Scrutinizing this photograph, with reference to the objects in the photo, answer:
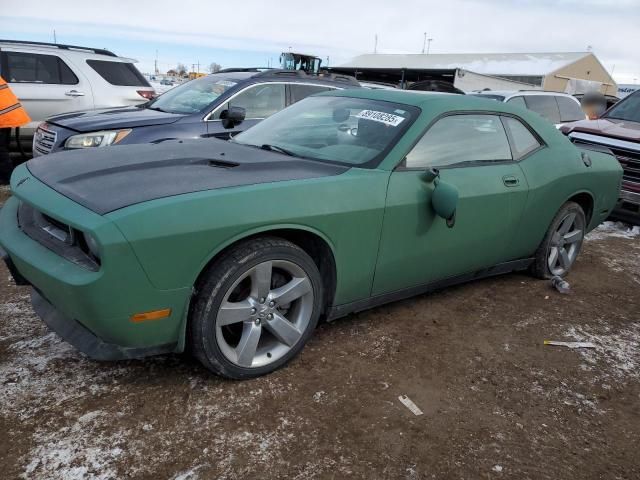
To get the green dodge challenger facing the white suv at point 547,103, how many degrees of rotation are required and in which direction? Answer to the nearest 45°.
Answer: approximately 180°

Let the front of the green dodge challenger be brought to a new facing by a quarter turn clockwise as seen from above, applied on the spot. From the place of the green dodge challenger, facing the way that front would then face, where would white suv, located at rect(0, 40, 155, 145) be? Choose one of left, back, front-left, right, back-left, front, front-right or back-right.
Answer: front

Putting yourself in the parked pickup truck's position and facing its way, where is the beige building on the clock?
The beige building is roughly at 4 o'clock from the parked pickup truck.

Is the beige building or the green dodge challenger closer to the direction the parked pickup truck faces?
the green dodge challenger

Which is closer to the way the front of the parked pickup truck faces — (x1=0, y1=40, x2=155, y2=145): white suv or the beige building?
the white suv

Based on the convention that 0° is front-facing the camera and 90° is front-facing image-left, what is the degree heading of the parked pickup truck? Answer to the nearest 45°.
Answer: approximately 45°

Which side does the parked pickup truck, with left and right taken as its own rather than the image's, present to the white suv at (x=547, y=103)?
right

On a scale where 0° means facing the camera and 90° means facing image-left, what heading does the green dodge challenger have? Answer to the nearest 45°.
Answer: approximately 45°

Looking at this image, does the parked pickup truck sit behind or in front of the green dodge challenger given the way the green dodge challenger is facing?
behind
